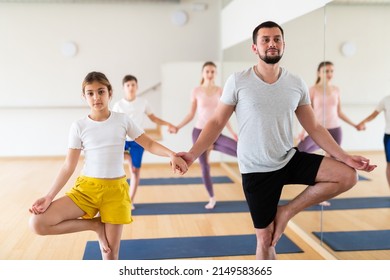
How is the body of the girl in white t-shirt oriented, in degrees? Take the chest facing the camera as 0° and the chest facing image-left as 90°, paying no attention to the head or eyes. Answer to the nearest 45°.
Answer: approximately 0°

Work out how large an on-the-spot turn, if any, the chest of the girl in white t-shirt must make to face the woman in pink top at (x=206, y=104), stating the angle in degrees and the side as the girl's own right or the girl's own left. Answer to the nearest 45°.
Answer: approximately 135° to the girl's own left

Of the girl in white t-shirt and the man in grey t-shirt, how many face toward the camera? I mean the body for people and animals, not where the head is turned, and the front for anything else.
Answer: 2

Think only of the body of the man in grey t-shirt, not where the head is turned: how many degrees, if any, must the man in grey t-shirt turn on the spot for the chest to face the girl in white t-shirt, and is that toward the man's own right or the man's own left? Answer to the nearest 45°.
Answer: approximately 90° to the man's own right

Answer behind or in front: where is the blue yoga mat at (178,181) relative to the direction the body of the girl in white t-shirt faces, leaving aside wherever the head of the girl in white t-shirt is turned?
behind
